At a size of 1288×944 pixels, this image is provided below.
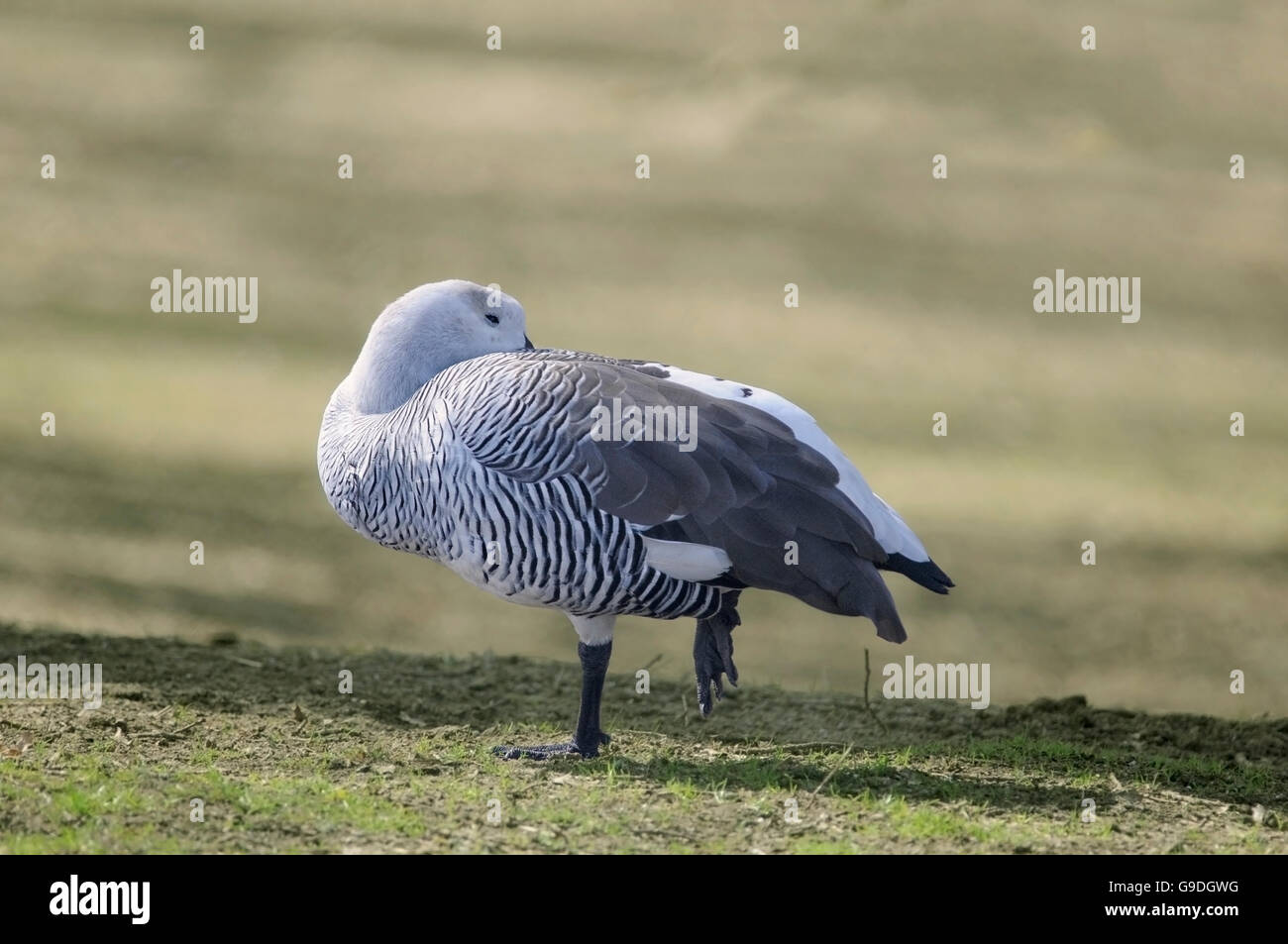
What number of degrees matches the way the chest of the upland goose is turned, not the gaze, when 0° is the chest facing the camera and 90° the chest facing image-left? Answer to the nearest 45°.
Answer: approximately 90°
